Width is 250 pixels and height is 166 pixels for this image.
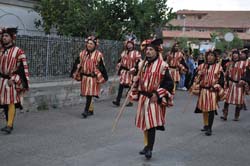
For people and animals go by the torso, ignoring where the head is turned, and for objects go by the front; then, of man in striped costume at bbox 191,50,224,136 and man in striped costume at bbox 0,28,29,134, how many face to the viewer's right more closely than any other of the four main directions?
0

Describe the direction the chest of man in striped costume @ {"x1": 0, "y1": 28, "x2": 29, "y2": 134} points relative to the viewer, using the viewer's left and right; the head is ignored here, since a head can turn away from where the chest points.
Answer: facing the viewer and to the left of the viewer

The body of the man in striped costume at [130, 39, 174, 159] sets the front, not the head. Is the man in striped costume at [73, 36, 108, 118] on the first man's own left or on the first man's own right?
on the first man's own right

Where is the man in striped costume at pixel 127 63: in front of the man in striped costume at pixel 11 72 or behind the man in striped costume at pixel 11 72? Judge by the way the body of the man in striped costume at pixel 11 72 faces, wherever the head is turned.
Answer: behind

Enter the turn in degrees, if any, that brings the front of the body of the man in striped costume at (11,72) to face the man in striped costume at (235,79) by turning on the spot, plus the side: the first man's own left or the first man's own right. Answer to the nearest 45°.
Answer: approximately 135° to the first man's own left

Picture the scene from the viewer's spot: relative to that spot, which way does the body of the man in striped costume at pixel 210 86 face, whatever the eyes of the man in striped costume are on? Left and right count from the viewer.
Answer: facing the viewer

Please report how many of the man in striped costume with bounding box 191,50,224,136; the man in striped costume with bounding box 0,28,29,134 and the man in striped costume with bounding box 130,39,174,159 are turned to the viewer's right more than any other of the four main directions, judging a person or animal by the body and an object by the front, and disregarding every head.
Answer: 0

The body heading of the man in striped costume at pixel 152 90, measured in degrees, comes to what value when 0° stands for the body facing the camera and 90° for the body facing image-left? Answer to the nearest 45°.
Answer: approximately 45°

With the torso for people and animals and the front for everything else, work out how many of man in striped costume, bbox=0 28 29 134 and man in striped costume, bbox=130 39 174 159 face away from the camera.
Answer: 0

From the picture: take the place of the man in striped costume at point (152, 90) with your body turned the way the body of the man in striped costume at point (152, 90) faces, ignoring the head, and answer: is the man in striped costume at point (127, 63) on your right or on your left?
on your right

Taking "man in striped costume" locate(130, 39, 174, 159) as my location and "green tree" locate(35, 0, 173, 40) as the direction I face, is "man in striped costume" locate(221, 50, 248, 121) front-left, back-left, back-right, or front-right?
front-right

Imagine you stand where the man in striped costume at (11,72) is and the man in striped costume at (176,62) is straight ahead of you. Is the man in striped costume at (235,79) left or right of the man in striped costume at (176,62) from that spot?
right

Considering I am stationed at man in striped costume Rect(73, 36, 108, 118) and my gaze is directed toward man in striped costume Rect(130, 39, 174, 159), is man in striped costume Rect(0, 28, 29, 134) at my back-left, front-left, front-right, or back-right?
front-right
